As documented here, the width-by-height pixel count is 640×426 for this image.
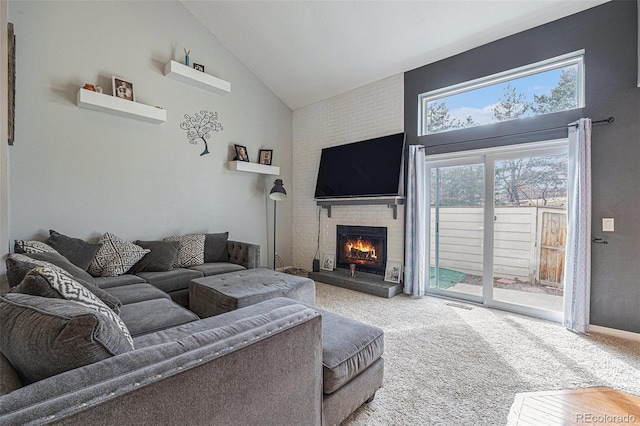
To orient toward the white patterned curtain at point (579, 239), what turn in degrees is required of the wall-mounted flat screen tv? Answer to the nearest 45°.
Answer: approximately 90° to its left

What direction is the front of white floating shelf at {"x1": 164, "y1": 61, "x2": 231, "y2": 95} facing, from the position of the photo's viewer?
facing the viewer and to the right of the viewer

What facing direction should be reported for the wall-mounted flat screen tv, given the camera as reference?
facing the viewer and to the left of the viewer

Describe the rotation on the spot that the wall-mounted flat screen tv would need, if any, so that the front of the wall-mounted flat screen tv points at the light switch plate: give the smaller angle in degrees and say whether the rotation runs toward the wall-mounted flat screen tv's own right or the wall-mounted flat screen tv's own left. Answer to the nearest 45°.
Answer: approximately 90° to the wall-mounted flat screen tv's own left

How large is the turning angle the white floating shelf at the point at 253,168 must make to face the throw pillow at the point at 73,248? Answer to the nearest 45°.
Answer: approximately 90° to its right

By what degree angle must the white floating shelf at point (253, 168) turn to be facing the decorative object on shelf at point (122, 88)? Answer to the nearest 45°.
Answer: approximately 90° to its right

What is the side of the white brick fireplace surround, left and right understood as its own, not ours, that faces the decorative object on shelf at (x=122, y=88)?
front

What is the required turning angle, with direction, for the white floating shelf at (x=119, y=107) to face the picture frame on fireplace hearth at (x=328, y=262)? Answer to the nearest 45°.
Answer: approximately 45° to its left

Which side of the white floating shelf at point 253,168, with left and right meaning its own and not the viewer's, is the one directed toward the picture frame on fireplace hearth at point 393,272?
front

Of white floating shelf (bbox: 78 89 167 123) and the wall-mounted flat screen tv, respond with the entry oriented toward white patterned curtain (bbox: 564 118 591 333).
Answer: the white floating shelf

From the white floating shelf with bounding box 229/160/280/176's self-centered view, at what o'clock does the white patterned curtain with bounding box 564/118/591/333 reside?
The white patterned curtain is roughly at 12 o'clock from the white floating shelf.

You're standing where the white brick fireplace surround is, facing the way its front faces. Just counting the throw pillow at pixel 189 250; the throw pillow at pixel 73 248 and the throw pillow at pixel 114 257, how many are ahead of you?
3

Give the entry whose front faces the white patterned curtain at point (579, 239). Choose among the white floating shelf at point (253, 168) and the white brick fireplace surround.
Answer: the white floating shelf

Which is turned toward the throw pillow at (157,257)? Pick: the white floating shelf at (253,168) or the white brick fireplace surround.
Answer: the white brick fireplace surround

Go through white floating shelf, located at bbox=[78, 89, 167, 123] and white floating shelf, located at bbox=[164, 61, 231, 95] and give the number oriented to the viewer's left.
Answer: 0

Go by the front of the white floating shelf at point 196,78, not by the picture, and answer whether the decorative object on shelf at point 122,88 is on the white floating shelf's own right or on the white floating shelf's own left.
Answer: on the white floating shelf's own right
